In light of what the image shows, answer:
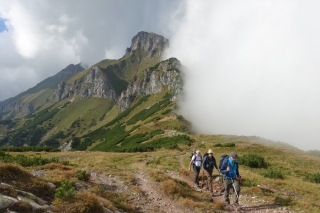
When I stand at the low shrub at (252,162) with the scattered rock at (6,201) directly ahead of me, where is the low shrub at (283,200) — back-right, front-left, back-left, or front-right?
front-left

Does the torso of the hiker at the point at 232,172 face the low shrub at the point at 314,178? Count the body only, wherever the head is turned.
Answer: no

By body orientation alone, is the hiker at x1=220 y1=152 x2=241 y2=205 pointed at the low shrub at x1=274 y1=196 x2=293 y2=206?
no

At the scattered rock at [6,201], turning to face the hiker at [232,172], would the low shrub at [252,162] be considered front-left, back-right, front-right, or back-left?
front-left
